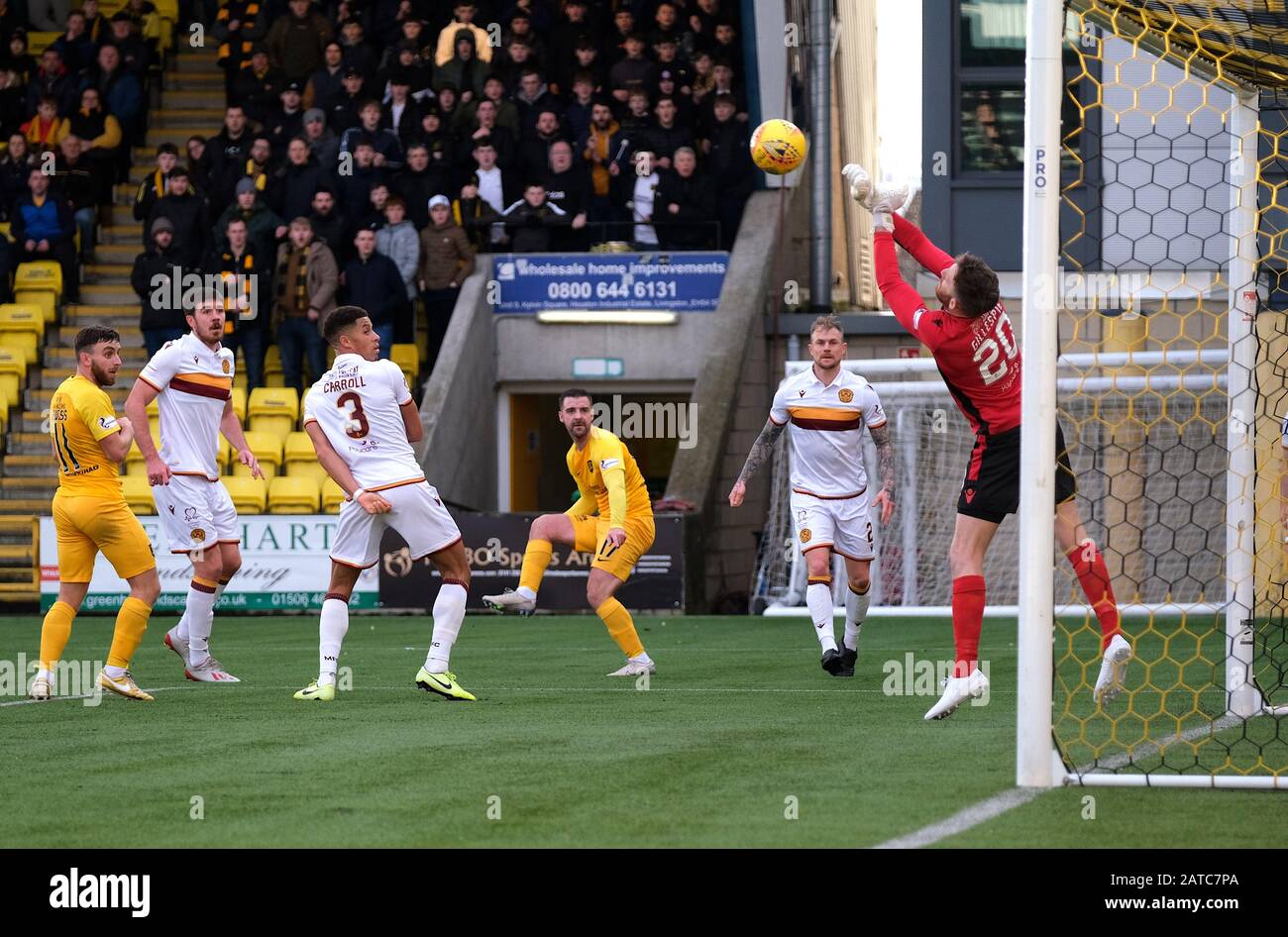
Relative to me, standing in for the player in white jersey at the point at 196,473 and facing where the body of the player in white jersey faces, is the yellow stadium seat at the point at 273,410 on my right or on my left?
on my left

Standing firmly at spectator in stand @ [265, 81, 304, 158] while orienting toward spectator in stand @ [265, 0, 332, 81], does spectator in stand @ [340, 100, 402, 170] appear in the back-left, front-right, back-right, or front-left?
back-right

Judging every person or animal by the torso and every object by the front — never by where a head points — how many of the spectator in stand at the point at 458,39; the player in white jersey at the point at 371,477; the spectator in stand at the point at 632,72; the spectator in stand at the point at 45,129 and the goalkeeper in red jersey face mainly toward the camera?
3

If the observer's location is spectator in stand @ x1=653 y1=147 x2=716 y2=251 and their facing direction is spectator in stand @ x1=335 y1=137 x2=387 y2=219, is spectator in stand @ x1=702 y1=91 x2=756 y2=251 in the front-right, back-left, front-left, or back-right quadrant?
back-right

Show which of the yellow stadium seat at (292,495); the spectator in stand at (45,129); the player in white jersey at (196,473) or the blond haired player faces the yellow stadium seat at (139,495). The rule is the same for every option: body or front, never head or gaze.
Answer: the spectator in stand

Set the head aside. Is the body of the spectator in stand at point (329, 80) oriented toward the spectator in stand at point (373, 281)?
yes

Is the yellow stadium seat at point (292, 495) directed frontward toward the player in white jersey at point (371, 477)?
yes

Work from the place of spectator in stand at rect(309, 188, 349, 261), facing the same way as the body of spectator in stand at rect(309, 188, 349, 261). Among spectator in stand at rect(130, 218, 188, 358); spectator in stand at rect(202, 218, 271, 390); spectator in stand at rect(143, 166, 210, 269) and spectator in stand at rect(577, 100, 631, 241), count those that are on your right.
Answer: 3

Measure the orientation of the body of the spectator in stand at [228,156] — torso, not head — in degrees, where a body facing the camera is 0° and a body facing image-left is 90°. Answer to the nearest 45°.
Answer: approximately 0°

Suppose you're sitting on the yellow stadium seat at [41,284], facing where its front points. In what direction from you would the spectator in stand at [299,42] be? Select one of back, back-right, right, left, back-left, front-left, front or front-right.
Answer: left
